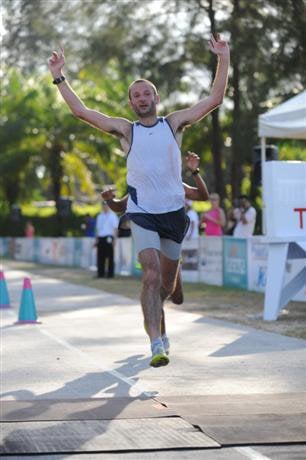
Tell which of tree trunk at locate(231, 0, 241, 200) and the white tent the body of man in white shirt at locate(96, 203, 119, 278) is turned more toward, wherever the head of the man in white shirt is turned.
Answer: the white tent

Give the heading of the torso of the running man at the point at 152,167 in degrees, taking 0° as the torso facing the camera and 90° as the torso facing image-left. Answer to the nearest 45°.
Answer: approximately 0°
